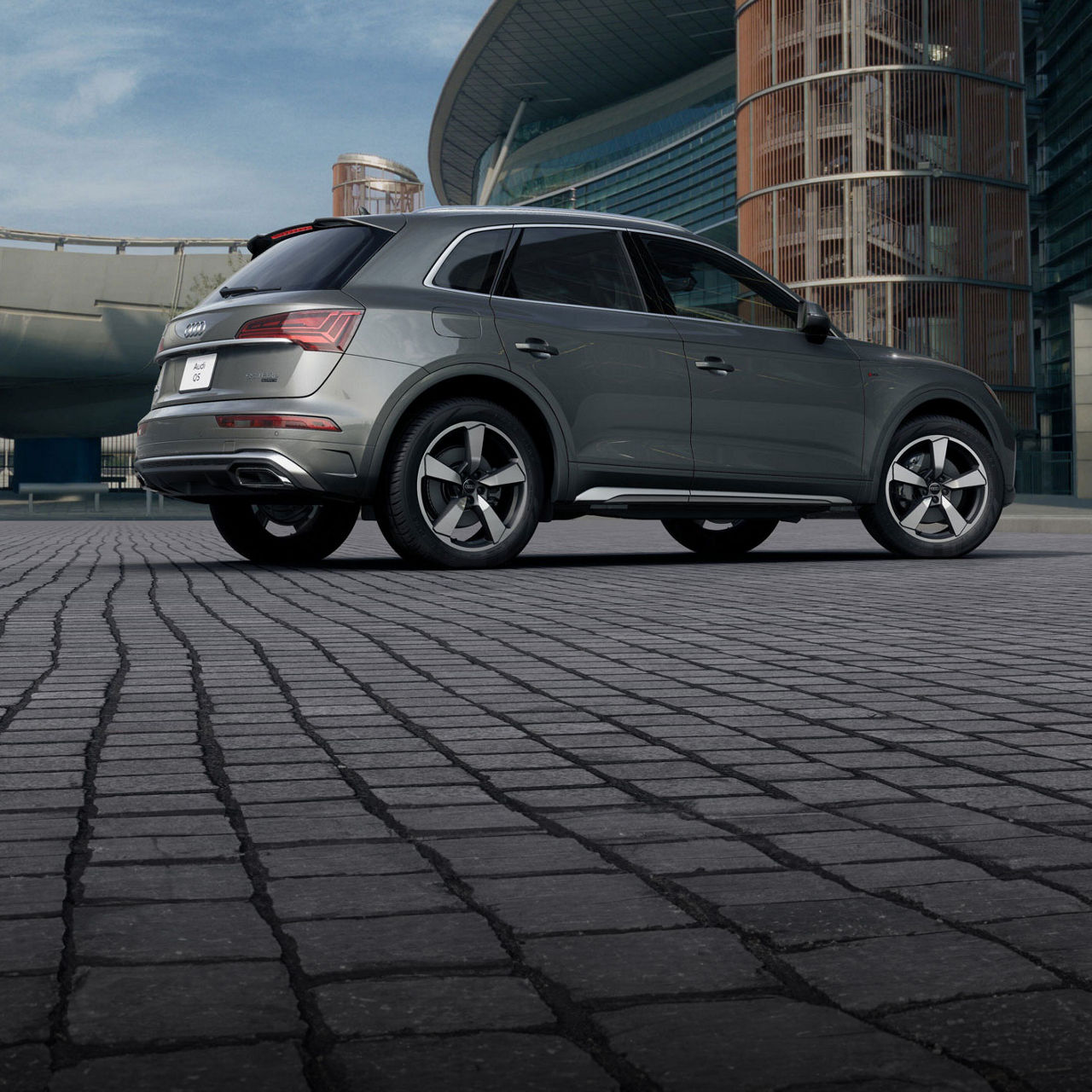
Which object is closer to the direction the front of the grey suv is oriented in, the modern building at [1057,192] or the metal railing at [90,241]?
the modern building

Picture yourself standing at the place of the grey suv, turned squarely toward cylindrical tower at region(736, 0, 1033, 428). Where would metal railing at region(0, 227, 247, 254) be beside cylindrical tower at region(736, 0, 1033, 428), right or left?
left

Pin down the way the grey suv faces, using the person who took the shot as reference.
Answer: facing away from the viewer and to the right of the viewer

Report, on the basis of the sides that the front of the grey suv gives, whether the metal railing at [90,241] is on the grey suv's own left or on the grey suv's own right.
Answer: on the grey suv's own left

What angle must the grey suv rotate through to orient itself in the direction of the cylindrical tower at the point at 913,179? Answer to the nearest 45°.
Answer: approximately 45° to its left

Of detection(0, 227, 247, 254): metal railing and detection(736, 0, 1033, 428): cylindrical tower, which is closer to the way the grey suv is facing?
the cylindrical tower

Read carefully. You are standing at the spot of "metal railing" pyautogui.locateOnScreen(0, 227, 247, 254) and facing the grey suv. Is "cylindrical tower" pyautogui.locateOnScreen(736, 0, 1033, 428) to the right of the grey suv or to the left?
left
